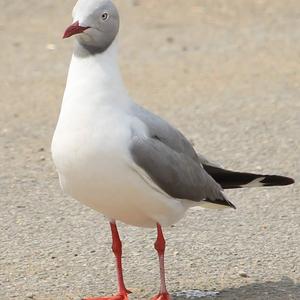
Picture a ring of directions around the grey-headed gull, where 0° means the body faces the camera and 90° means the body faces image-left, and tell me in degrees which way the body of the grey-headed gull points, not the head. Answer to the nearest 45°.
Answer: approximately 45°
